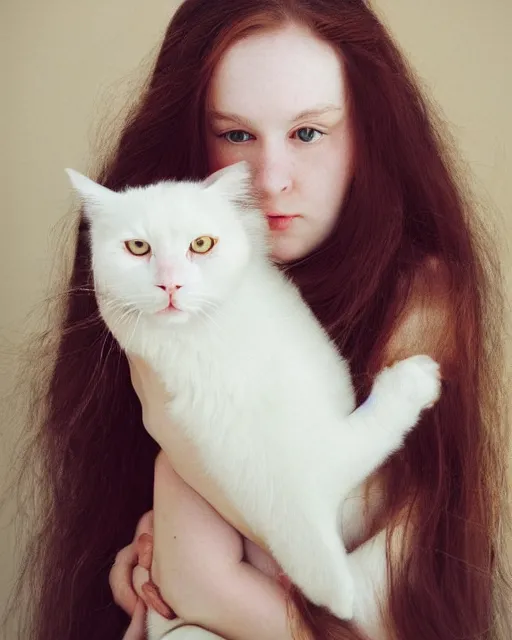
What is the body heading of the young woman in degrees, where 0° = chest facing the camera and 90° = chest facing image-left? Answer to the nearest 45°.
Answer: approximately 0°
